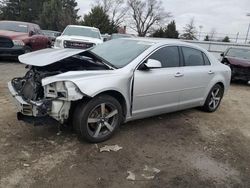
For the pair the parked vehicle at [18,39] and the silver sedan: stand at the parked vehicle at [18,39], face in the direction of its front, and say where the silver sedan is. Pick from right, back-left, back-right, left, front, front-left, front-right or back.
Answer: front-left

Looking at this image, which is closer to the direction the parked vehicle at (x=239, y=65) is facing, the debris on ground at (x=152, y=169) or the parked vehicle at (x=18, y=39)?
the debris on ground

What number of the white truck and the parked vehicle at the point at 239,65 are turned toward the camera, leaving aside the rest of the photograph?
2

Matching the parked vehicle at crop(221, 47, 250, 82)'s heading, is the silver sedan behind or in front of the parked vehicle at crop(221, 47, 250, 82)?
in front

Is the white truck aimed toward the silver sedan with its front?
yes

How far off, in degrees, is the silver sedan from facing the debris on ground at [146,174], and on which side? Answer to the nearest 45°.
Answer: approximately 90° to its left

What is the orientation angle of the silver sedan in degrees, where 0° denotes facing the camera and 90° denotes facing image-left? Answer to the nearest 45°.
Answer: approximately 45°

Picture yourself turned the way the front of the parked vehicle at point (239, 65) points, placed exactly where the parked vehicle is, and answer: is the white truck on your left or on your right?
on your right

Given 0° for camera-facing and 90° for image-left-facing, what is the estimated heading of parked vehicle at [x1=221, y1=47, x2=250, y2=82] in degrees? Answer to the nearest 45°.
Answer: approximately 0°

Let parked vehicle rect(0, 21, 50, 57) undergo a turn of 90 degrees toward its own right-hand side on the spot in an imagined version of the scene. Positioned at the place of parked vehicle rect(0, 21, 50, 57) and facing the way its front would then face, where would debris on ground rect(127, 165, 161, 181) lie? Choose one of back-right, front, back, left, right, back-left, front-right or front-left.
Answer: back-left

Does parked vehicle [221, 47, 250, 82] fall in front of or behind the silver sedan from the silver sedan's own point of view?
behind
